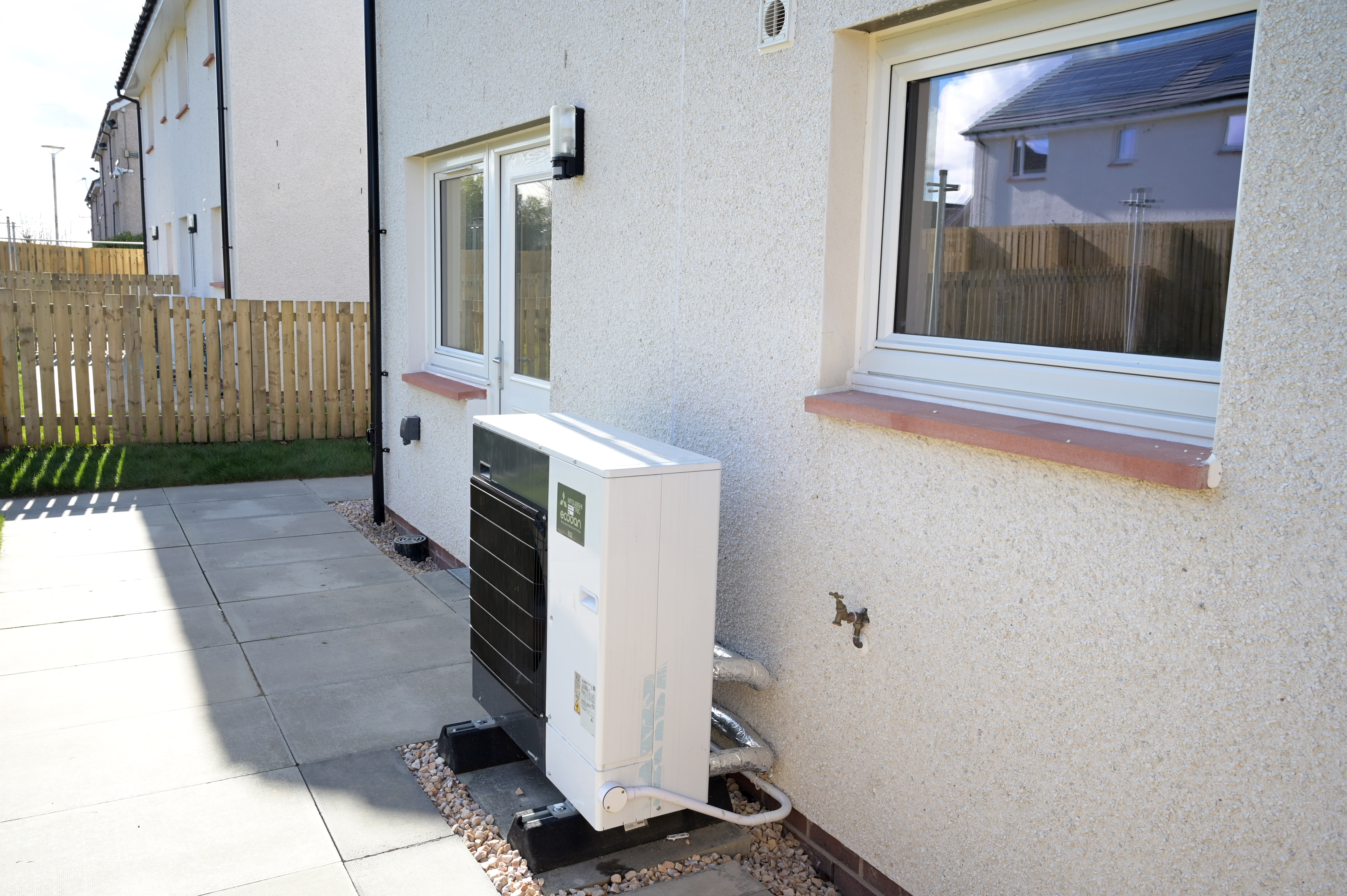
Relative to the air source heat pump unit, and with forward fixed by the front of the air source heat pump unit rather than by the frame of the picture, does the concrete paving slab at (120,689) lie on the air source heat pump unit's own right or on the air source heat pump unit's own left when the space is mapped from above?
on the air source heat pump unit's own right

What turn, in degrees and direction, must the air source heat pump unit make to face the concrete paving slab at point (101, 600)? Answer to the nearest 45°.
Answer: approximately 90° to its right

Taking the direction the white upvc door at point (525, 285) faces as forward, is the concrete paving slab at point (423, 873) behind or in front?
in front

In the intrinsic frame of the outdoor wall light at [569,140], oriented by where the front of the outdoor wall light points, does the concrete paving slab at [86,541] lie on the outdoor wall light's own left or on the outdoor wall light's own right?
on the outdoor wall light's own right

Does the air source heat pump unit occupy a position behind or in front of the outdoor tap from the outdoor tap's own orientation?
in front

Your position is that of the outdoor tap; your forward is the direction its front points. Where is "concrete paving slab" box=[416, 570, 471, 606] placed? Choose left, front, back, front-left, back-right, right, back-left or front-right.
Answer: right

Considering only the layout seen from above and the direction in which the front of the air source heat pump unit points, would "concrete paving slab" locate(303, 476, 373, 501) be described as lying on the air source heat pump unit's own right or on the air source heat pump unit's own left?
on the air source heat pump unit's own right
